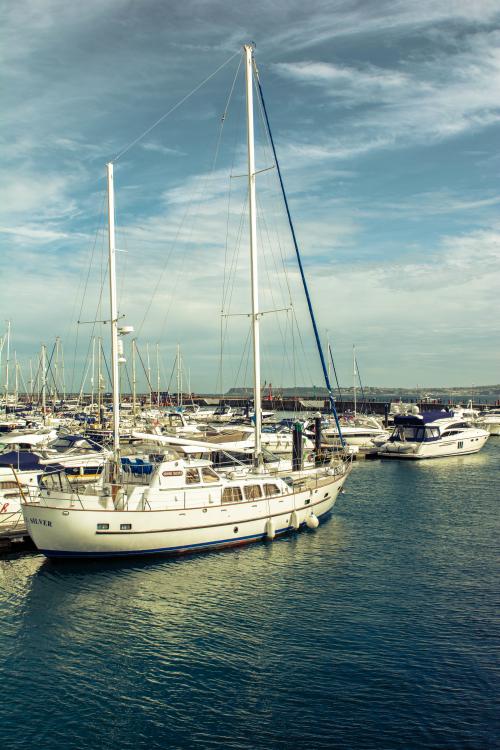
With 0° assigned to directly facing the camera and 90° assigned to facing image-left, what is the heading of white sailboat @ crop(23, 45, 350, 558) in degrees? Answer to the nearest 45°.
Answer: approximately 225°
